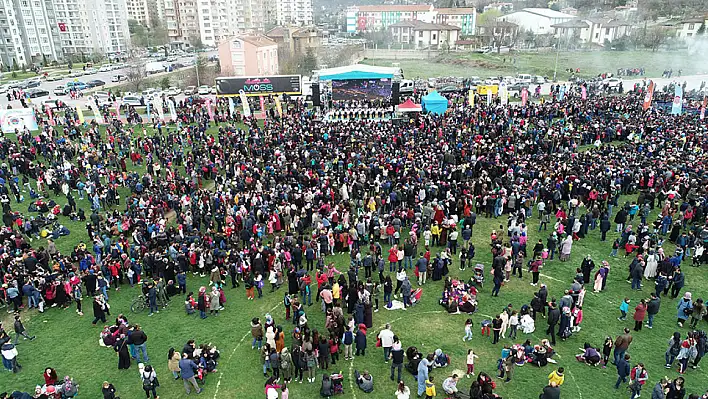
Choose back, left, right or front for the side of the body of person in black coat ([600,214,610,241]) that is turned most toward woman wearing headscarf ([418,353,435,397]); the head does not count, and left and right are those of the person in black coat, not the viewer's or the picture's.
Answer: back

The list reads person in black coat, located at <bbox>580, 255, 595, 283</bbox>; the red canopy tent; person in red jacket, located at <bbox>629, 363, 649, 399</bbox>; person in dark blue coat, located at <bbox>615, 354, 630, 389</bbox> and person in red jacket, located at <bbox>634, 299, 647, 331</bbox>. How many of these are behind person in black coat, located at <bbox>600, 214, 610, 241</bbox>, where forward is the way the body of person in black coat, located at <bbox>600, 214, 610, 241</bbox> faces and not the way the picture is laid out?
4

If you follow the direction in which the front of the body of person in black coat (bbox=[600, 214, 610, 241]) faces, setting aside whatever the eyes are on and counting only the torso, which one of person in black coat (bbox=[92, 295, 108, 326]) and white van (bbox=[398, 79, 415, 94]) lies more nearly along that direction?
the white van

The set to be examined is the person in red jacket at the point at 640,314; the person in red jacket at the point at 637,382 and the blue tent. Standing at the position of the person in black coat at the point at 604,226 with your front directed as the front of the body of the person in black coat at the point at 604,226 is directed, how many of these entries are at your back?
2

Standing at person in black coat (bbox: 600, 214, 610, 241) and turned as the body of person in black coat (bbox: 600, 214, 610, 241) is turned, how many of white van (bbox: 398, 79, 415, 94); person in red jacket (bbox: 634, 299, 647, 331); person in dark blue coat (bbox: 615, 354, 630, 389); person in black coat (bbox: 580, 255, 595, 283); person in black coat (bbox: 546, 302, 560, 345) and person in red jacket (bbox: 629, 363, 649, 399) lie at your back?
5

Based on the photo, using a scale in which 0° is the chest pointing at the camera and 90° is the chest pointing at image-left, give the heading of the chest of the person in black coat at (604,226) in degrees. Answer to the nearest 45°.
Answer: approximately 180°

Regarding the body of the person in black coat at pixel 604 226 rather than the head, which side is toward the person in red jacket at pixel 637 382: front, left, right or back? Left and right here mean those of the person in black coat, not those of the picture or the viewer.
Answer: back

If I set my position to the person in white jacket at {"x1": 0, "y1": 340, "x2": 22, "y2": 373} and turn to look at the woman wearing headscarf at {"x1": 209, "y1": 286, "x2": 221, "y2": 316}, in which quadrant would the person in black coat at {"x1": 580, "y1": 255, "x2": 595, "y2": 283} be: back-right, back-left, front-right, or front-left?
front-right

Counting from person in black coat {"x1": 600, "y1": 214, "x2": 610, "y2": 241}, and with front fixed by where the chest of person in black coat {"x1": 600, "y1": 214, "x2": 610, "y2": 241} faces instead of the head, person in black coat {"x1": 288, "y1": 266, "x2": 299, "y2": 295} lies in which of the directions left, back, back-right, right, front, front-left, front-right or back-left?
back-left

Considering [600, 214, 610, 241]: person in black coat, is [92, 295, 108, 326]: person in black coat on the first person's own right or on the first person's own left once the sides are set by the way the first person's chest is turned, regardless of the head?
on the first person's own left

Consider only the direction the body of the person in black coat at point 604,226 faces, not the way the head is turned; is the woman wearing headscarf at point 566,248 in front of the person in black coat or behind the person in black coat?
behind

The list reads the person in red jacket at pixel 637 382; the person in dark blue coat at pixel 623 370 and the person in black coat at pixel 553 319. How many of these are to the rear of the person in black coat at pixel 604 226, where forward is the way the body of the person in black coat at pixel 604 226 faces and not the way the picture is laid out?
3

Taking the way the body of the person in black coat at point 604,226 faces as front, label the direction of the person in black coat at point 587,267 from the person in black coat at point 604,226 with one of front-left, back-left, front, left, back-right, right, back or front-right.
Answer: back

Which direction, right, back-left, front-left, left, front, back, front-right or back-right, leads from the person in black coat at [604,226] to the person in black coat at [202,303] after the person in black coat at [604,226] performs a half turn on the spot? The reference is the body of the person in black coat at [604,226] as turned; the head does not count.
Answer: front-right

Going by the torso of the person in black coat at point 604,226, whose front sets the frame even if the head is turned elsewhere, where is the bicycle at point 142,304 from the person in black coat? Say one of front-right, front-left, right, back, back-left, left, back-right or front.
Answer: back-left

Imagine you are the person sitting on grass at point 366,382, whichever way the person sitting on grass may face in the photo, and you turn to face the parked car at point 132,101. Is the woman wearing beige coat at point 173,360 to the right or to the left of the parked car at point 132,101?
left

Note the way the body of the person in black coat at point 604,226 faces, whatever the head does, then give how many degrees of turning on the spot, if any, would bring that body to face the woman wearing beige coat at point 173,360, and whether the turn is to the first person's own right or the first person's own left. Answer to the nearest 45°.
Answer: approximately 135° to the first person's own left

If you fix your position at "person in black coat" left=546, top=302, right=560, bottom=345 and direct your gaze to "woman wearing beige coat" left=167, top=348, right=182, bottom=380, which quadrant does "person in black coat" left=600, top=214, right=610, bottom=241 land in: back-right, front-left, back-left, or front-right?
back-right
